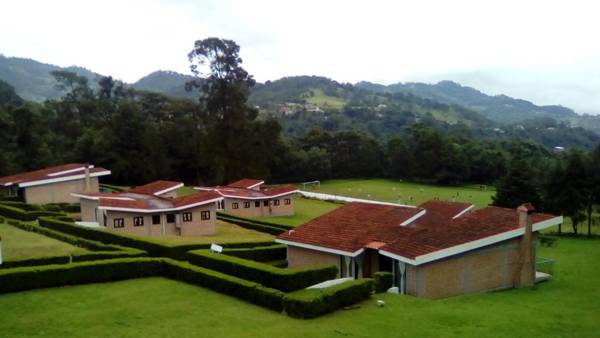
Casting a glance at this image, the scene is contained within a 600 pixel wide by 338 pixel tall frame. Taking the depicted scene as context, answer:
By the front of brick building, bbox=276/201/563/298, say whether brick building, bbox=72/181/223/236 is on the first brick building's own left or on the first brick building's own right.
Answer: on the first brick building's own right

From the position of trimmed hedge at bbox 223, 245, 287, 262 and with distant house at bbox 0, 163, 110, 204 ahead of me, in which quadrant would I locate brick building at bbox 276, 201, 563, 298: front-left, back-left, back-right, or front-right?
back-right

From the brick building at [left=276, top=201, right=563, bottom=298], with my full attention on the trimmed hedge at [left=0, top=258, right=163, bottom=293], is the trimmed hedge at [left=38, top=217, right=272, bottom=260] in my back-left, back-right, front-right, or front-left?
front-right

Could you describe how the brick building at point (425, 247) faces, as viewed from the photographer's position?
facing the viewer and to the left of the viewer

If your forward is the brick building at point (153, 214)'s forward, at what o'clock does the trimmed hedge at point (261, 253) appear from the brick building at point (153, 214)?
The trimmed hedge is roughly at 11 o'clock from the brick building.

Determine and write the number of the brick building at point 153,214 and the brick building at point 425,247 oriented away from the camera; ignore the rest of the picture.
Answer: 0

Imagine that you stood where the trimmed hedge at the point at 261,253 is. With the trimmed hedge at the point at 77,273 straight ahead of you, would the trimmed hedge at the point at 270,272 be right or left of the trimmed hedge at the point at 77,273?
left

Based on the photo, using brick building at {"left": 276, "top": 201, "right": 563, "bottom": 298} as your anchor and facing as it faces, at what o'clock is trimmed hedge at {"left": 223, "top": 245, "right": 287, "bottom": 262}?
The trimmed hedge is roughly at 2 o'clock from the brick building.

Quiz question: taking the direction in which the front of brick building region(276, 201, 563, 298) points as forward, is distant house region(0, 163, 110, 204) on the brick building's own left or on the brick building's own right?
on the brick building's own right

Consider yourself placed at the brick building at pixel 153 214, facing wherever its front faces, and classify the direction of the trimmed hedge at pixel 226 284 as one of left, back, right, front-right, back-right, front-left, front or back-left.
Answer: front

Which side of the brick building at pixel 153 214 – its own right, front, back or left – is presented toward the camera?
front
